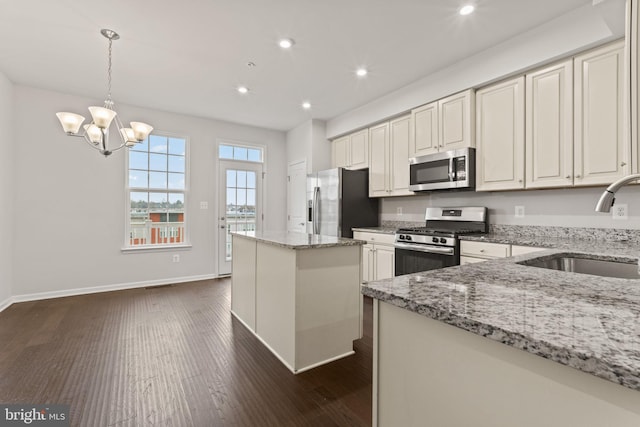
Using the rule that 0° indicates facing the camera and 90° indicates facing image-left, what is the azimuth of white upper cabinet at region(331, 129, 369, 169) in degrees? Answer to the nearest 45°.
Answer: approximately 45°

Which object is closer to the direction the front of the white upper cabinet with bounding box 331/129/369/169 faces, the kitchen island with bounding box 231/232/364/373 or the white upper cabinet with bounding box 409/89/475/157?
the kitchen island
